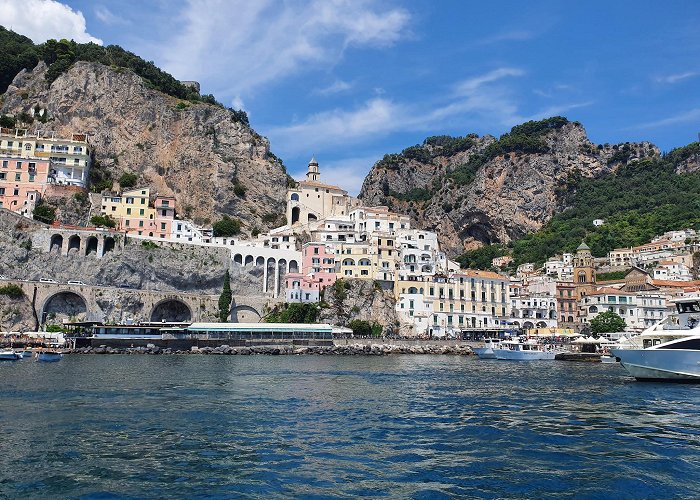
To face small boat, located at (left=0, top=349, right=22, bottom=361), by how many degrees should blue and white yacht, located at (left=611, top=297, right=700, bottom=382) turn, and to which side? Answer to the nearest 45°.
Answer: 0° — it already faces it

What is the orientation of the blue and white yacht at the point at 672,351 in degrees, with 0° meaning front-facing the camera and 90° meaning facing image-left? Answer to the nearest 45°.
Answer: approximately 90°

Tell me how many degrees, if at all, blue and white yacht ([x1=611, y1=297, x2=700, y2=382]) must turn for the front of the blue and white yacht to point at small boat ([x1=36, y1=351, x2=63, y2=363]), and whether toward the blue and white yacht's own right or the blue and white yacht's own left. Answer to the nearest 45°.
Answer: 0° — it already faces it
